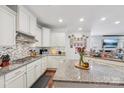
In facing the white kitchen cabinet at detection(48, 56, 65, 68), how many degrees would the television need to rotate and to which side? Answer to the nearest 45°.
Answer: approximately 45° to its right

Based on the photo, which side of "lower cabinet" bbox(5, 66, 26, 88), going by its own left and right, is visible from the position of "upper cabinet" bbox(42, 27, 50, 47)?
left

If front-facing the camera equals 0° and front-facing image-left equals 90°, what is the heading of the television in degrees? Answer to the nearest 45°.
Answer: approximately 0°

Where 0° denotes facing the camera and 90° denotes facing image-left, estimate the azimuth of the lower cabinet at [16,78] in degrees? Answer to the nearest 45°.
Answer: approximately 315°

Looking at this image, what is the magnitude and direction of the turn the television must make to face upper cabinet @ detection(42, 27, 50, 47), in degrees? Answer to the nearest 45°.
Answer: approximately 45° to its right

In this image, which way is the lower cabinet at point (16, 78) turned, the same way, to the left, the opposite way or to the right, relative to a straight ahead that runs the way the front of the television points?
to the left

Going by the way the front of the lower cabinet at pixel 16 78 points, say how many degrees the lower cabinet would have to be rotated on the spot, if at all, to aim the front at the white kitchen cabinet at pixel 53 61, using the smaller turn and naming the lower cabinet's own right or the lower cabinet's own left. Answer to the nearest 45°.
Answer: approximately 90° to the lower cabinet's own left

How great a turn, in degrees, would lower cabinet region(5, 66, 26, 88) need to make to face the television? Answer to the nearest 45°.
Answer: approximately 90° to its left

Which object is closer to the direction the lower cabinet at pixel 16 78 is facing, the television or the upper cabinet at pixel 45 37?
the television

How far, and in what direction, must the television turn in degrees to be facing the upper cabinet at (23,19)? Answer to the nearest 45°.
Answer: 0° — it already faces it
